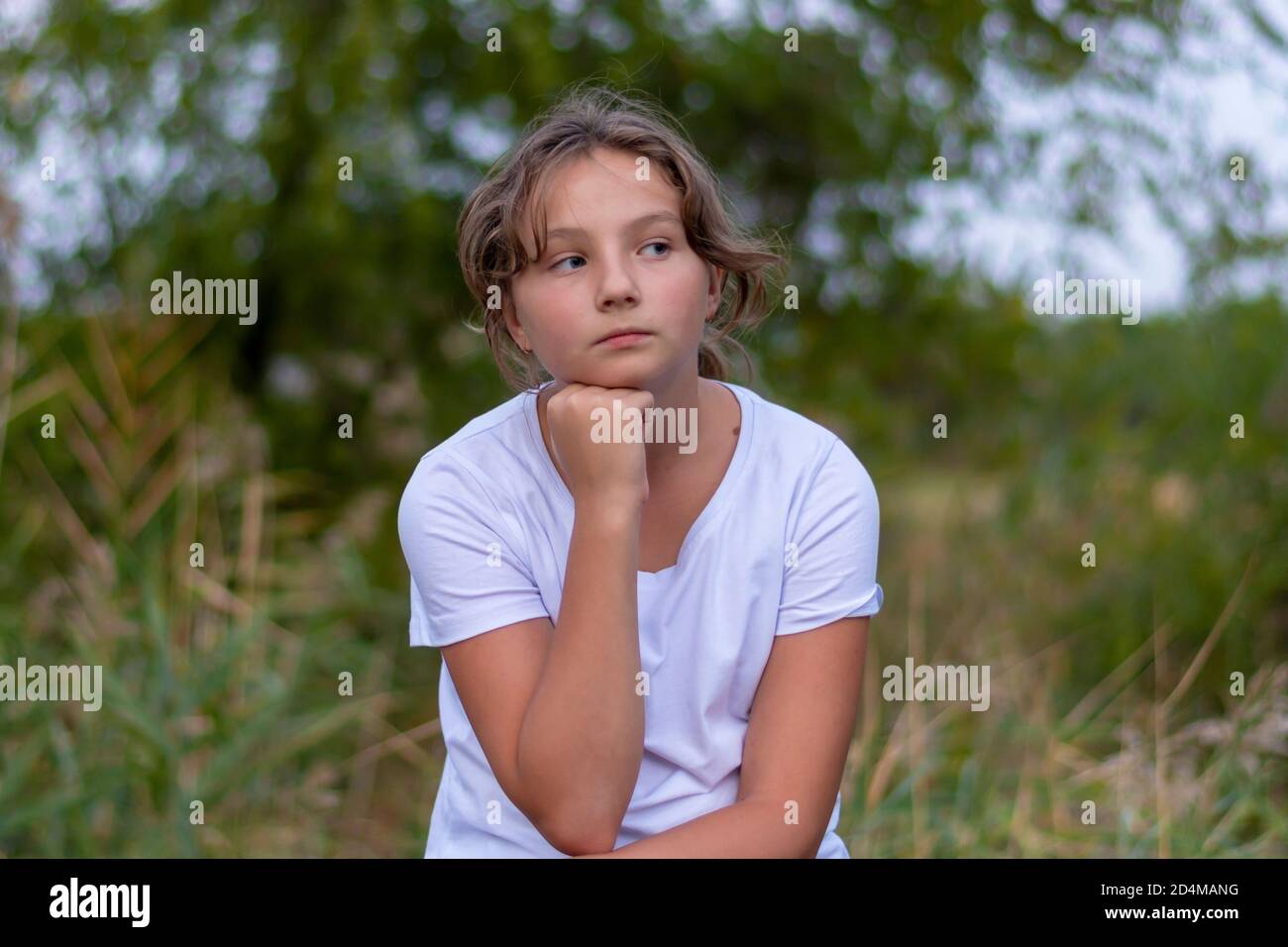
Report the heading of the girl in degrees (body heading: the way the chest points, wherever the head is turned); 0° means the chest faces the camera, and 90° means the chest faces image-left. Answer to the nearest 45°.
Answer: approximately 0°
